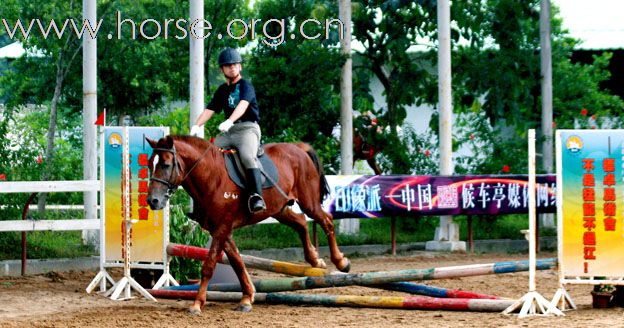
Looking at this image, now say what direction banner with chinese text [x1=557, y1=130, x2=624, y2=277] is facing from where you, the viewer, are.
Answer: facing the viewer

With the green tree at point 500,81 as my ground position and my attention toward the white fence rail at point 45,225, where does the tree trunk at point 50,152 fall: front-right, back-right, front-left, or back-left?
front-right

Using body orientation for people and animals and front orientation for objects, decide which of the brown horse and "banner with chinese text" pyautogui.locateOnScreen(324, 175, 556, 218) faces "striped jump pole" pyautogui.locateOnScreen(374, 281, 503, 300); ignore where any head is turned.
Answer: the banner with chinese text

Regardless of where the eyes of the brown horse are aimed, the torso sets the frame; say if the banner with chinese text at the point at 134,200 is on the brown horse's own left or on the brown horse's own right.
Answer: on the brown horse's own right

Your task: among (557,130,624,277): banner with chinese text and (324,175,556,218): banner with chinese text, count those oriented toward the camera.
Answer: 2

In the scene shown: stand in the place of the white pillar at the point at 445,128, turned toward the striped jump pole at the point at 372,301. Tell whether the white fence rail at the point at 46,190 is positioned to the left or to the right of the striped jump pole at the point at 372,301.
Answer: right

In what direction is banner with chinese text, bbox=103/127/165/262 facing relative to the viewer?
toward the camera

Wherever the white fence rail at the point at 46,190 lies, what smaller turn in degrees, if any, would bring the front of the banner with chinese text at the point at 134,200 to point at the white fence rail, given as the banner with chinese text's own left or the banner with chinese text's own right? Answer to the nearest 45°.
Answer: approximately 135° to the banner with chinese text's own right

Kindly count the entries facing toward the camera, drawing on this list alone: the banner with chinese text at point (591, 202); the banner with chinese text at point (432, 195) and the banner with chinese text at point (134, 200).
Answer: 3

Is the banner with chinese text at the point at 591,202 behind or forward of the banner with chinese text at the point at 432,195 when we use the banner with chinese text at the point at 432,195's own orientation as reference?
forward
